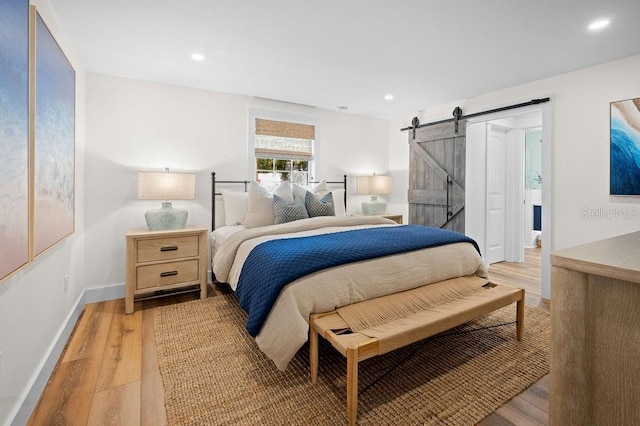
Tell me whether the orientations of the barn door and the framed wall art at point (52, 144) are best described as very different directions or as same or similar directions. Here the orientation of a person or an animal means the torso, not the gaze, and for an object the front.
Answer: very different directions

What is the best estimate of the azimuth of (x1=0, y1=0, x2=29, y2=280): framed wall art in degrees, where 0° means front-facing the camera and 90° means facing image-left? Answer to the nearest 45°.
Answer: approximately 270°

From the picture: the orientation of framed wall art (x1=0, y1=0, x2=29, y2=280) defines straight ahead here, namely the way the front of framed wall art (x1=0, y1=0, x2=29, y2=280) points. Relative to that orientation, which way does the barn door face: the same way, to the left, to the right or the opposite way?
the opposite way

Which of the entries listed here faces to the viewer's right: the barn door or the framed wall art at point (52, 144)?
the framed wall art

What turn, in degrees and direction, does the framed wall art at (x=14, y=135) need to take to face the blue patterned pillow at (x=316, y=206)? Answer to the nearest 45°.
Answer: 0° — it already faces it

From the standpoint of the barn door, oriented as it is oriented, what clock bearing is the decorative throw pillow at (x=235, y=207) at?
The decorative throw pillow is roughly at 12 o'clock from the barn door.

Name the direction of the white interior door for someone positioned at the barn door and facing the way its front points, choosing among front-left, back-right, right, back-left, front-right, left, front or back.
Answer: back

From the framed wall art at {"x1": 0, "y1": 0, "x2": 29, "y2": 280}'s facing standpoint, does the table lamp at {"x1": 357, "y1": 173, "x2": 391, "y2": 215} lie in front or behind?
in front

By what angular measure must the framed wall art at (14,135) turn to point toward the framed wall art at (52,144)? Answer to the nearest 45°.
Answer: approximately 90° to its left

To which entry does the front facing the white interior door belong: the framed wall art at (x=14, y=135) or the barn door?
the framed wall art

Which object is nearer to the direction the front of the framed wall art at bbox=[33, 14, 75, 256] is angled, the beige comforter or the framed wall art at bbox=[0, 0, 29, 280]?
the beige comforter

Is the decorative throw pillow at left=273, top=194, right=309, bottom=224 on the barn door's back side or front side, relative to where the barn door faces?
on the front side

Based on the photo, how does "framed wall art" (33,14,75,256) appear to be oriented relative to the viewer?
to the viewer's right

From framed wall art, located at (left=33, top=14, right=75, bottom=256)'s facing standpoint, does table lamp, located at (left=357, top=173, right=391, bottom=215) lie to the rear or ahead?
ahead
